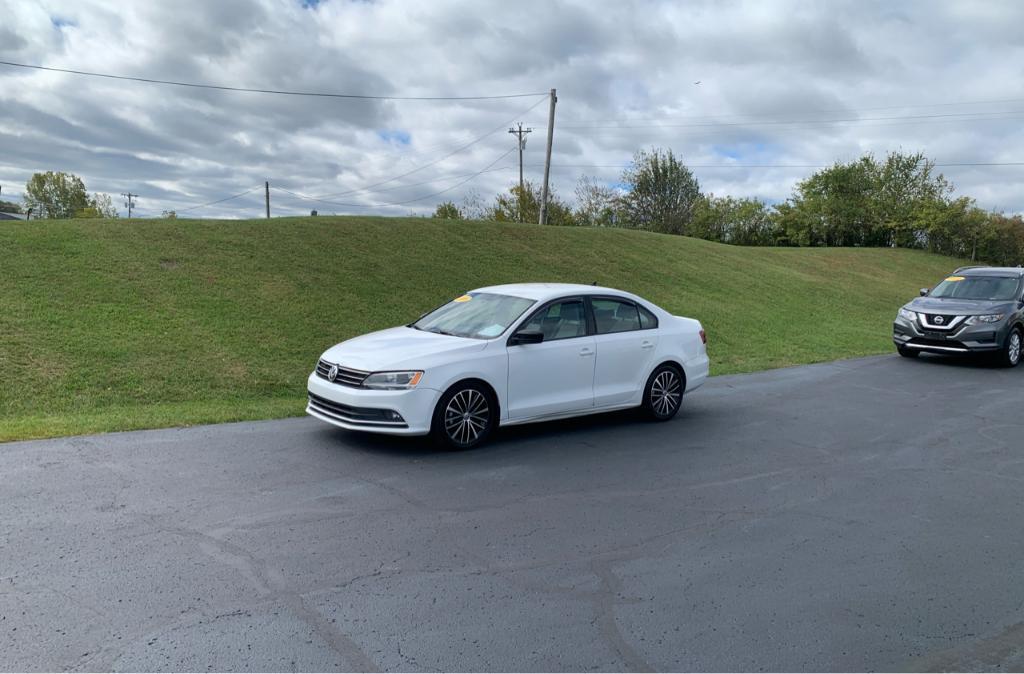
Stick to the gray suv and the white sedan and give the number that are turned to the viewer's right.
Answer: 0

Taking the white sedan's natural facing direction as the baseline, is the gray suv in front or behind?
behind

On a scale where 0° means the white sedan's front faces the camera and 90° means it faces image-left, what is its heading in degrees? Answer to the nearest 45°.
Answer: approximately 45°

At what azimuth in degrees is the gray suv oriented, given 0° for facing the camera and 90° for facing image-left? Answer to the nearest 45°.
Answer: approximately 45°

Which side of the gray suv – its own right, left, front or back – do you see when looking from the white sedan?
front
